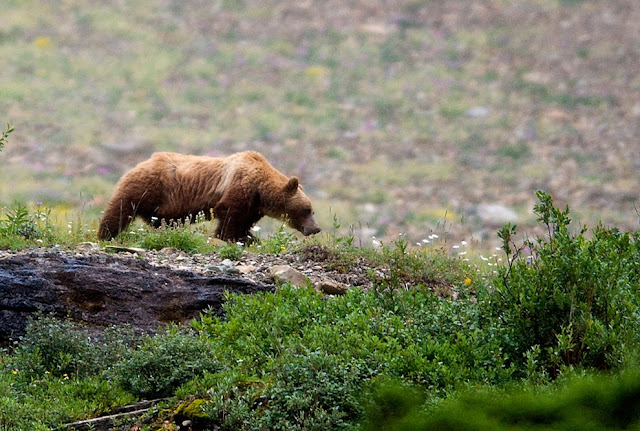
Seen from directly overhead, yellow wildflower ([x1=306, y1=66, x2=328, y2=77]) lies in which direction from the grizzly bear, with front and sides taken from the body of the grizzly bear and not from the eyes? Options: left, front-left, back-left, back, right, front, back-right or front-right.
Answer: left

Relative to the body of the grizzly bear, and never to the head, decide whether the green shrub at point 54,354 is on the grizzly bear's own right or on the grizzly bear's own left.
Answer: on the grizzly bear's own right

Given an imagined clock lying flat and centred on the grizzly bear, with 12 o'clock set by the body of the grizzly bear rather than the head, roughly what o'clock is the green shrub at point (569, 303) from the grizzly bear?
The green shrub is roughly at 2 o'clock from the grizzly bear.

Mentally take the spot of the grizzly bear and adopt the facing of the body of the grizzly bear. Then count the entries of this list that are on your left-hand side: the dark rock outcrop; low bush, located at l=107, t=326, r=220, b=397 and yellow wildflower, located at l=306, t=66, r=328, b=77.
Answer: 1

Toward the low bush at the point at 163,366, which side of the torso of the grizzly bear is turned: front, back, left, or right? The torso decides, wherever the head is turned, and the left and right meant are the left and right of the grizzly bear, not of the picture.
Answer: right

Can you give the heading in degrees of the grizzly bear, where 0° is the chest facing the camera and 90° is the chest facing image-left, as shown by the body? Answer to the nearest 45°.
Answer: approximately 270°

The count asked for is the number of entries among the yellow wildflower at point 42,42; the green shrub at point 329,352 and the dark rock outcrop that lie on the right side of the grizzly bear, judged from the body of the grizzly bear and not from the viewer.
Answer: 2

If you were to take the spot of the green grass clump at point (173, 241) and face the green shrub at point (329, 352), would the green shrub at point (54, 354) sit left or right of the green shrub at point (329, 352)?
right

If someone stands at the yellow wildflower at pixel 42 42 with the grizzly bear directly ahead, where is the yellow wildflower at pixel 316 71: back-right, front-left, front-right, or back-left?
front-left

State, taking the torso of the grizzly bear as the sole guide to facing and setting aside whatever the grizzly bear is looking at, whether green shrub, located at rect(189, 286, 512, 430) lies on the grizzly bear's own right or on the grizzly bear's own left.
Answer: on the grizzly bear's own right

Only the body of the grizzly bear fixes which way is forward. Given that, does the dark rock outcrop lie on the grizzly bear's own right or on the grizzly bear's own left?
on the grizzly bear's own right

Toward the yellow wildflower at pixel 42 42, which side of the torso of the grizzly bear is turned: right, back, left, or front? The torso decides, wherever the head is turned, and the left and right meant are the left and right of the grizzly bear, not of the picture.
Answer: left
